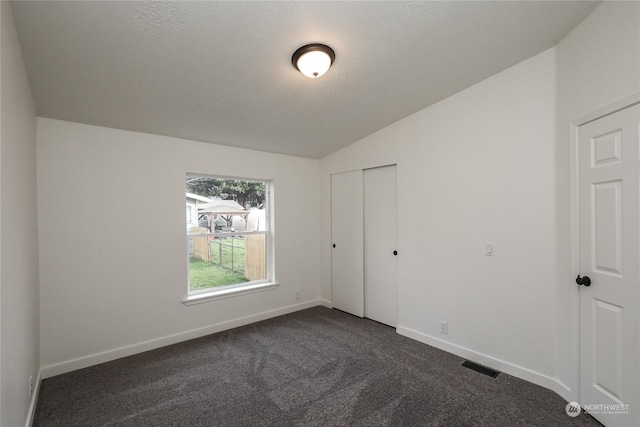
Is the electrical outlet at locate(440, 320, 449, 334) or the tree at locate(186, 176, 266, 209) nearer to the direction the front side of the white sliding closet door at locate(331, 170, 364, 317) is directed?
the tree

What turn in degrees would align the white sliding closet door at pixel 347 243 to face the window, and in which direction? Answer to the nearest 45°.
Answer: approximately 45° to its right

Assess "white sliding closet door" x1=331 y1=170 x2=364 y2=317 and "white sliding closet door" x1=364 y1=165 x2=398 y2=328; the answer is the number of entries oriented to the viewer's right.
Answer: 0

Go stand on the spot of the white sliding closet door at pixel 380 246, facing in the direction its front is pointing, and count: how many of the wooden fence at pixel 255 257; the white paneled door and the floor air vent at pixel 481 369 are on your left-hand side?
2

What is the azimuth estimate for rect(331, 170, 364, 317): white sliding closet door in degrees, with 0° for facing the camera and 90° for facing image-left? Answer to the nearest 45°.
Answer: approximately 45°

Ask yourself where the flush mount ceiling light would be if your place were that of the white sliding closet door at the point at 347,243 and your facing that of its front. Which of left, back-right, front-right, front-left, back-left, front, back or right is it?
front-left

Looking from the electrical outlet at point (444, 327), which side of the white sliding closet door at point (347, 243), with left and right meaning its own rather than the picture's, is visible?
left

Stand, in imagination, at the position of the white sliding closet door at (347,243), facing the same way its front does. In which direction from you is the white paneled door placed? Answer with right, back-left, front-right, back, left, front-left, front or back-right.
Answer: left

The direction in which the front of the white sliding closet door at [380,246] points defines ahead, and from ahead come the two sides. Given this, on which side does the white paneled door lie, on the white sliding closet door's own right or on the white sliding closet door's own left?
on the white sliding closet door's own left

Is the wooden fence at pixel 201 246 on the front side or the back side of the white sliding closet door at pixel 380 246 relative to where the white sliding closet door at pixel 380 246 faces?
on the front side

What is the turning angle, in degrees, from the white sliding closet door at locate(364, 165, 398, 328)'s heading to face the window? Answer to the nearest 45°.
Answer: approximately 45° to its right

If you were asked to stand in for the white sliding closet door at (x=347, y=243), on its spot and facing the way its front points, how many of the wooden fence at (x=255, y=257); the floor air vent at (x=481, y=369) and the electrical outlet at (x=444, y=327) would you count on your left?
2

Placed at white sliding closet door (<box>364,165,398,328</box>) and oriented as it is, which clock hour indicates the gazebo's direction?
The gazebo is roughly at 1 o'clock from the white sliding closet door.

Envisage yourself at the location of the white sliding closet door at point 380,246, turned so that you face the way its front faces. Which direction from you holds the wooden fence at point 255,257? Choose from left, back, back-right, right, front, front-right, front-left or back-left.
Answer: front-right
